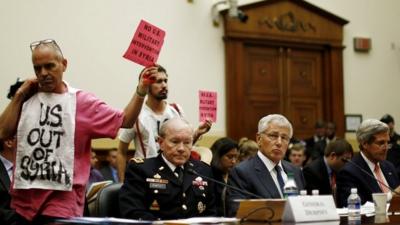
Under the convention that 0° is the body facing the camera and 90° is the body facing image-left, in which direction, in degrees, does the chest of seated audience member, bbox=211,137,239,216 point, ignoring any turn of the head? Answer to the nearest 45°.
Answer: approximately 315°

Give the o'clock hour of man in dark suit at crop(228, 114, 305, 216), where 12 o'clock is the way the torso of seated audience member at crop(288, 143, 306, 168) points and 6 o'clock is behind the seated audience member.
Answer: The man in dark suit is roughly at 12 o'clock from the seated audience member.

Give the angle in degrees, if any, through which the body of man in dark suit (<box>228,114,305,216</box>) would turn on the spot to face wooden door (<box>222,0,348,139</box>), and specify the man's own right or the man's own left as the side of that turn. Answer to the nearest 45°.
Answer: approximately 135° to the man's own left

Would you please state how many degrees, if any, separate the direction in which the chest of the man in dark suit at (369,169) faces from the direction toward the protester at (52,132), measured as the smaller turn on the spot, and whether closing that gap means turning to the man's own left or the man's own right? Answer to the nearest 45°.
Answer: approximately 90° to the man's own right

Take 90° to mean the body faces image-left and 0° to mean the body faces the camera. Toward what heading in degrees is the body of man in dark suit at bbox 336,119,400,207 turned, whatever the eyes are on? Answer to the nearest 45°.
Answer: approximately 315°

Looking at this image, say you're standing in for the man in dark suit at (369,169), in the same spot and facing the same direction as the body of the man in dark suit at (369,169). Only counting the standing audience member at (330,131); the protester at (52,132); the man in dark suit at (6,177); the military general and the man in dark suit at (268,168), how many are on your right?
4

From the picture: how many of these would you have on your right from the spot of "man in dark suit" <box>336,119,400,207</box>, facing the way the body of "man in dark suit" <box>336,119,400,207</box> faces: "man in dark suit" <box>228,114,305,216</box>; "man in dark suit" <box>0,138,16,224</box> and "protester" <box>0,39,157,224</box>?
3

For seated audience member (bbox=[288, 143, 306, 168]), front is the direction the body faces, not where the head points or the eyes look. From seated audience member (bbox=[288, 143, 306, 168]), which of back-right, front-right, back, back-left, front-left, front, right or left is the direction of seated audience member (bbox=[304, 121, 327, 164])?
back
